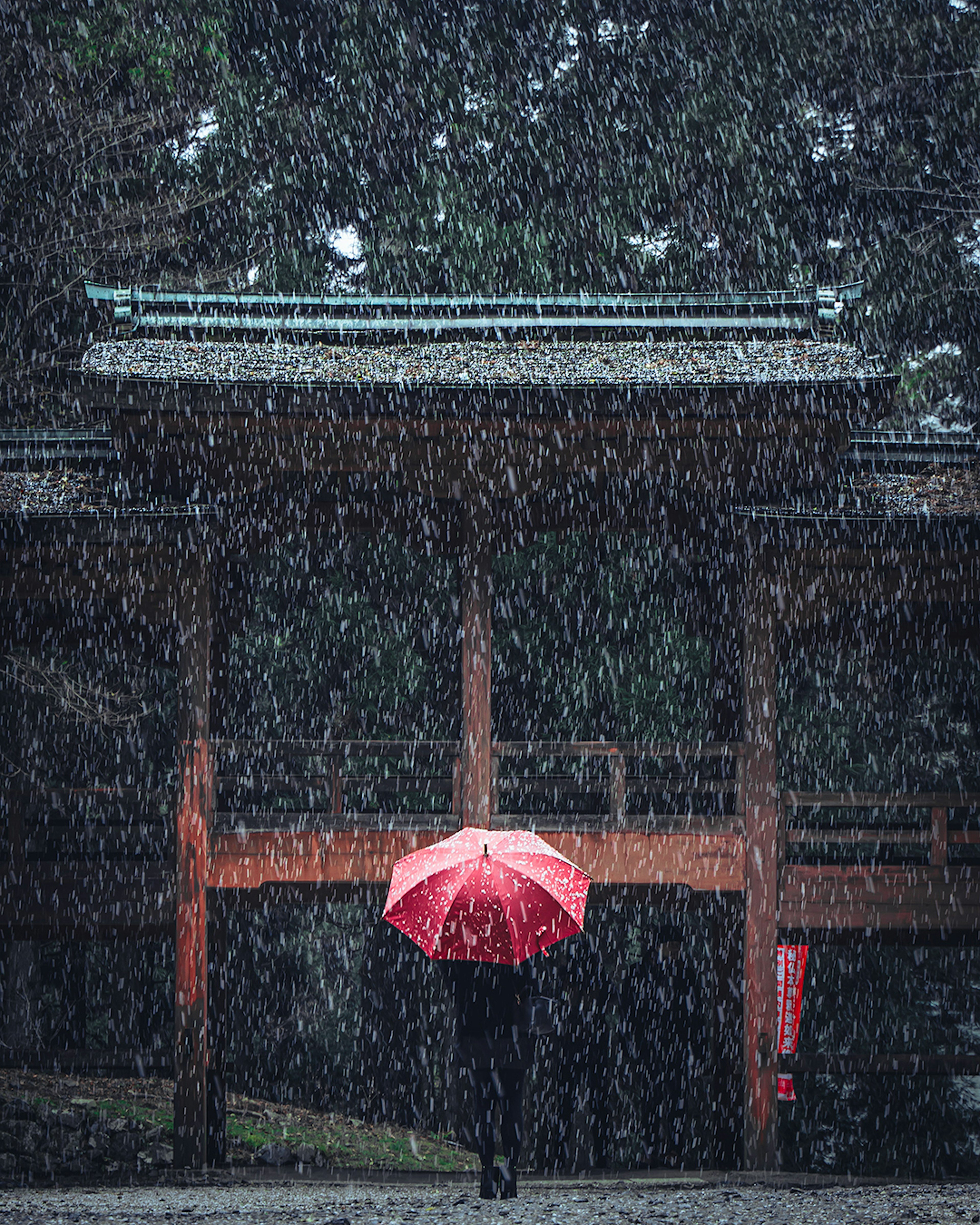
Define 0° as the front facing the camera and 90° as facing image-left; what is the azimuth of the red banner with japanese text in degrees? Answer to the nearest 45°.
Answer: approximately 0°

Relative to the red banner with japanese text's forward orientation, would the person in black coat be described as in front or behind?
in front
